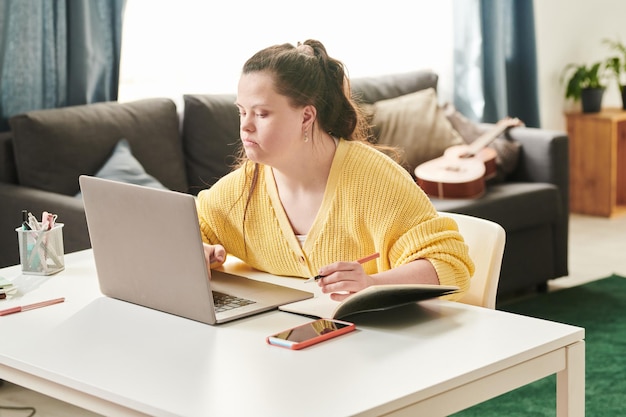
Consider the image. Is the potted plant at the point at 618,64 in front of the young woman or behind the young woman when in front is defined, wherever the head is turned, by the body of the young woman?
behind

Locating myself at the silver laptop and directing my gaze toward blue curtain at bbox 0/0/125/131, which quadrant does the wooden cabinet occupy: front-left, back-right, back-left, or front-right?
front-right

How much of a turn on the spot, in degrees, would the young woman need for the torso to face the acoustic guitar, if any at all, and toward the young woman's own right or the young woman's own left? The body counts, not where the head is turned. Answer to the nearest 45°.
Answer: approximately 135° to the young woman's own right

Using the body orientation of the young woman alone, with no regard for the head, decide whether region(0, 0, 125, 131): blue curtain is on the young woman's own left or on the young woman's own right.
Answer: on the young woman's own right

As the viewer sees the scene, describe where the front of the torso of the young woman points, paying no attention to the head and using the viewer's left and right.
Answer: facing the viewer and to the left of the viewer

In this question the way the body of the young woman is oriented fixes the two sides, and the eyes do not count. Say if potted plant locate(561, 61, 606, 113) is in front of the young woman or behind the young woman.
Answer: behind

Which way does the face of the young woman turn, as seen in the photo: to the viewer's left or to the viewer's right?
to the viewer's left

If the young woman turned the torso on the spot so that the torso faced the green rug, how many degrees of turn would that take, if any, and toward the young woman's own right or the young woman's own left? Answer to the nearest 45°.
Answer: approximately 180°

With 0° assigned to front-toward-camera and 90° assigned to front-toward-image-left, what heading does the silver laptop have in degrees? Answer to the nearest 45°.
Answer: approximately 225°

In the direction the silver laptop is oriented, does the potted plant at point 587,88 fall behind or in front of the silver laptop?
in front

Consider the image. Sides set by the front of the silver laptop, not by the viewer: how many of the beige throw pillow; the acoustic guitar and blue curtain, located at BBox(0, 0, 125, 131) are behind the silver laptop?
0

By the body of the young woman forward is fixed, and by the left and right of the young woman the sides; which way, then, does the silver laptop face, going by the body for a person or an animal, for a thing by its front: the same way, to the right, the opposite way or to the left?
the opposite way
